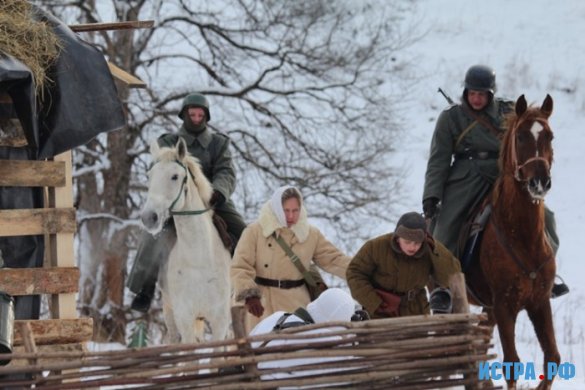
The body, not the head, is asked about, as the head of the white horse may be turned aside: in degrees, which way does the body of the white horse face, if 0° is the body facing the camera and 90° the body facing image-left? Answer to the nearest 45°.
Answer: approximately 0°

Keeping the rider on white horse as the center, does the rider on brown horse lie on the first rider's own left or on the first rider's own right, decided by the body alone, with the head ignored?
on the first rider's own left

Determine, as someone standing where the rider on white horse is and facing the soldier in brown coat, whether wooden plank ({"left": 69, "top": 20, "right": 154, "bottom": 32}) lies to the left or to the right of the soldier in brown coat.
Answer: right
